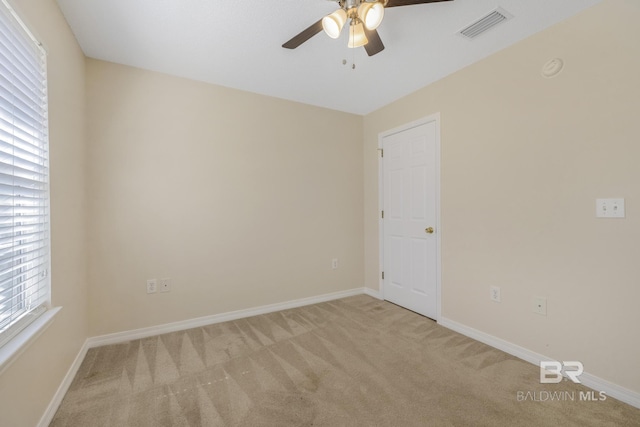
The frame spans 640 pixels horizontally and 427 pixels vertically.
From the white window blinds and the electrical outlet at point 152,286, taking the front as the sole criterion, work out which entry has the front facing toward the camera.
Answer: the electrical outlet

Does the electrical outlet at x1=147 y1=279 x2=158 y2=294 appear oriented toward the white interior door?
no

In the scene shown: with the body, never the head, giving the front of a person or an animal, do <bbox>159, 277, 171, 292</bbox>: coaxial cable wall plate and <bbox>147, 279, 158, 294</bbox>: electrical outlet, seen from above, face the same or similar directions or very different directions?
same or similar directions

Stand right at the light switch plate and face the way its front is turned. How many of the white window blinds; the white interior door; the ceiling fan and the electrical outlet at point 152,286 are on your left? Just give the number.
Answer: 0

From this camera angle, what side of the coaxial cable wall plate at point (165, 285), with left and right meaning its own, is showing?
front

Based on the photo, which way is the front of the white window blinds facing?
to the viewer's right

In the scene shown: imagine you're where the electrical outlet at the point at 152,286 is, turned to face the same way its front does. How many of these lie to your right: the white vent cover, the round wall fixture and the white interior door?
0

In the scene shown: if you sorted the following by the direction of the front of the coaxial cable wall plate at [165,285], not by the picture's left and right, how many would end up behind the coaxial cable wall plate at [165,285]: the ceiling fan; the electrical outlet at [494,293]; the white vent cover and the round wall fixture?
0

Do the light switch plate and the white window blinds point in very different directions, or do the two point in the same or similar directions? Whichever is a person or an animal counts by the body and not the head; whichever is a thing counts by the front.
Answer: very different directions

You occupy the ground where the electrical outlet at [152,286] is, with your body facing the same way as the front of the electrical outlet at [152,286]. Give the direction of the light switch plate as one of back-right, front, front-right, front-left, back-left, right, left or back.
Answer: front-left

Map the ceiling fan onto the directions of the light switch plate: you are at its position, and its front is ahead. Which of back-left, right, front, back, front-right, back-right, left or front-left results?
front-right
